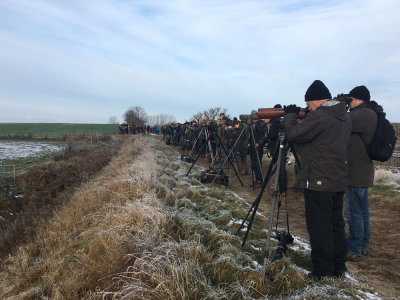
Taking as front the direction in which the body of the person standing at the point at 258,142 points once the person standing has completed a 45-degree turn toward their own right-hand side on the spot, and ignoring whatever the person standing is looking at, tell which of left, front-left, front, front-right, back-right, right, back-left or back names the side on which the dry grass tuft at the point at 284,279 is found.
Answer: back-left

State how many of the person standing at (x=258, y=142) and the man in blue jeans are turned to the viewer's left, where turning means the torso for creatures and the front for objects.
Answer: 2

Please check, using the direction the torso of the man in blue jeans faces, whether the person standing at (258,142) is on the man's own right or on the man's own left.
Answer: on the man's own right

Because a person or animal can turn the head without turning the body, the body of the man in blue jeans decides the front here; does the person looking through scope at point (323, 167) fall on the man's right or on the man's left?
on the man's left

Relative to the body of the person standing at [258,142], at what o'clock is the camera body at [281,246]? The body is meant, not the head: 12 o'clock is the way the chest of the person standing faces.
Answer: The camera body is roughly at 9 o'clock from the person standing.

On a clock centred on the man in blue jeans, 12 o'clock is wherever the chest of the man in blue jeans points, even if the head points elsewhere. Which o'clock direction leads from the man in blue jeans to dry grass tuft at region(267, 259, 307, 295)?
The dry grass tuft is roughly at 10 o'clock from the man in blue jeans.

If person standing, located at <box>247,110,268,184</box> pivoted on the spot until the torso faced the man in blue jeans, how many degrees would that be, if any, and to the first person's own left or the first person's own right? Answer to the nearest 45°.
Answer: approximately 90° to the first person's own left

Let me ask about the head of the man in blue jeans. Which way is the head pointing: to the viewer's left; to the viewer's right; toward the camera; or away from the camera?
to the viewer's left

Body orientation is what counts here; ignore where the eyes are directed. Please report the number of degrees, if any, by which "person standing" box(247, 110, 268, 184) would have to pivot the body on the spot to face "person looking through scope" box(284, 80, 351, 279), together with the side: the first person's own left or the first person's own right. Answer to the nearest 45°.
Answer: approximately 90° to the first person's own left

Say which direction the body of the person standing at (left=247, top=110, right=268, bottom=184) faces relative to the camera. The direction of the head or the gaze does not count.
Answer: to the viewer's left

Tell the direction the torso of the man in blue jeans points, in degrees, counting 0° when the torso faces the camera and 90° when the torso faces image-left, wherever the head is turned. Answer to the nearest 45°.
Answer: approximately 90°

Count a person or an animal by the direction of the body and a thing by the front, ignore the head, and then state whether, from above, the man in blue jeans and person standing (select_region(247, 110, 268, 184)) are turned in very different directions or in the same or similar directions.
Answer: same or similar directions

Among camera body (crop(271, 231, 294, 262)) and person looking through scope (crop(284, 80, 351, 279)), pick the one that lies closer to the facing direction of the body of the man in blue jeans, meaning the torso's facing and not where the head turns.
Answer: the camera body
